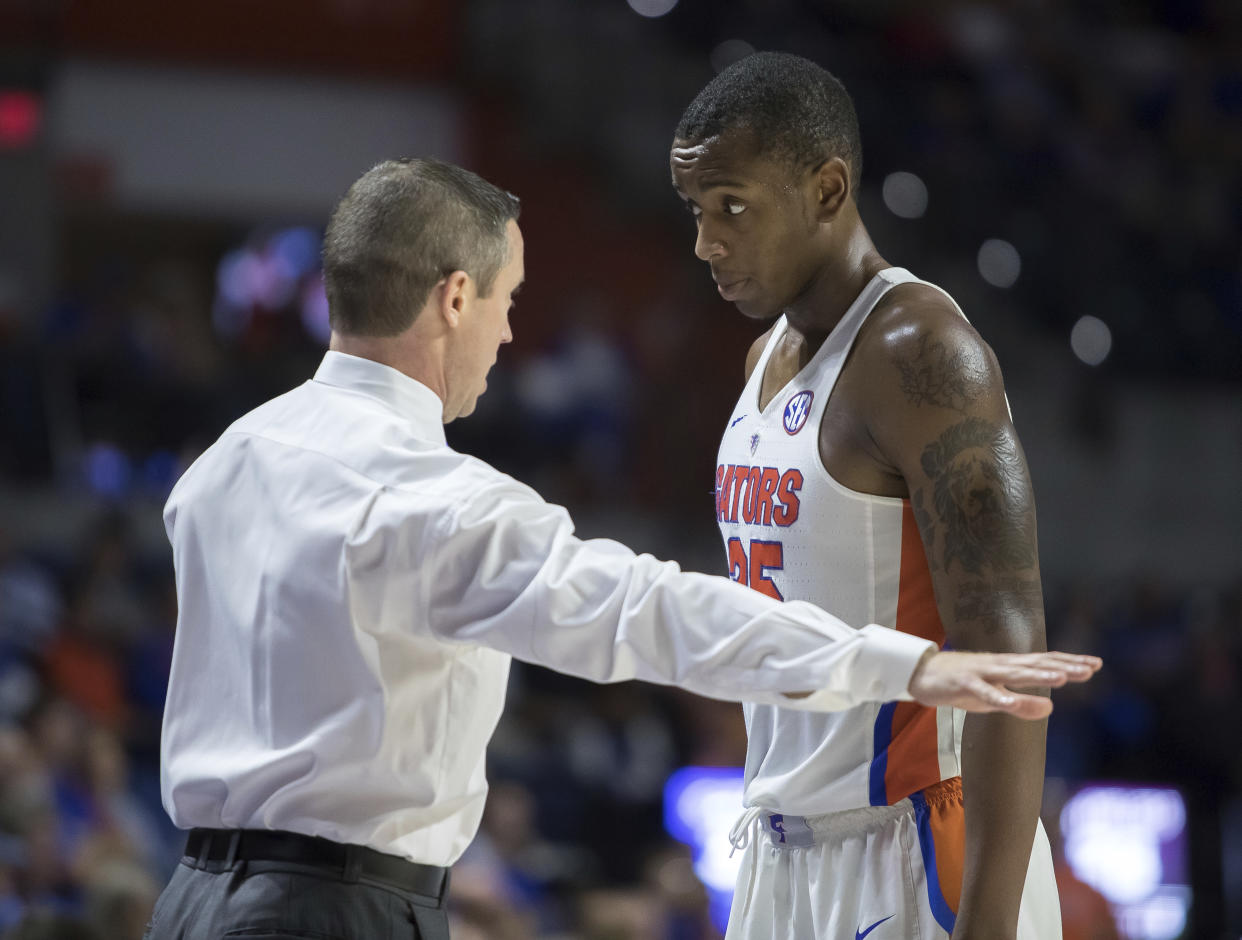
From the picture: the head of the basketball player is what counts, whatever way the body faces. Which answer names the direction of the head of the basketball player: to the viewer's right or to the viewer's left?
to the viewer's left

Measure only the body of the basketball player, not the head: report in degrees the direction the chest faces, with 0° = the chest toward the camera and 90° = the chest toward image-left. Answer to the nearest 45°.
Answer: approximately 45°
